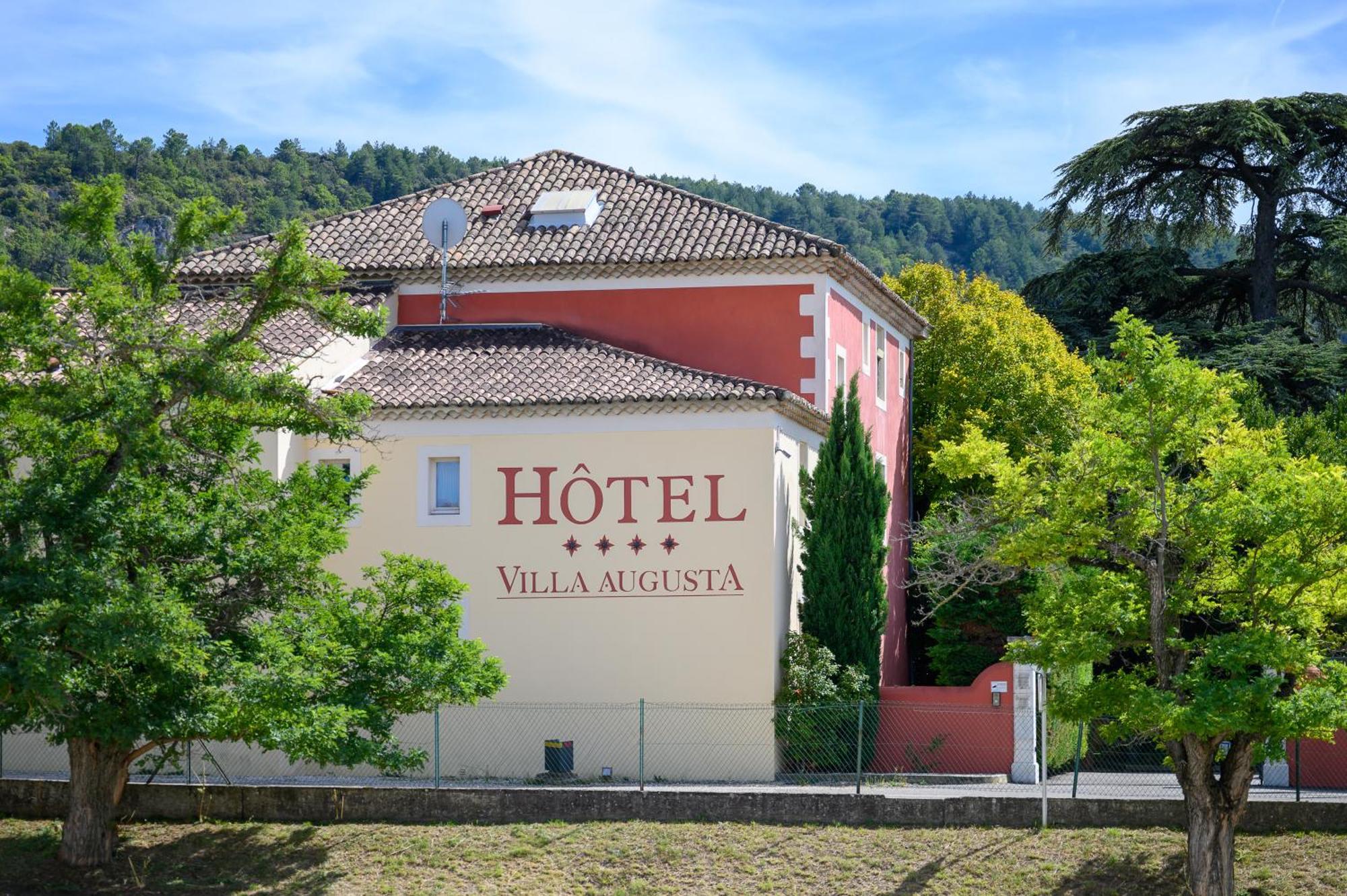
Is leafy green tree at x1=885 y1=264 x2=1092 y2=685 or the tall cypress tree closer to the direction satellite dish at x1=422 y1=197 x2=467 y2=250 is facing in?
the tall cypress tree

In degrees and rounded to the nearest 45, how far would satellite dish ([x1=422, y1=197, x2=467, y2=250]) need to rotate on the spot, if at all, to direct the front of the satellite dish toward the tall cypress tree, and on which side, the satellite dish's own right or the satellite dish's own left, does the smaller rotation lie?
approximately 45° to the satellite dish's own left

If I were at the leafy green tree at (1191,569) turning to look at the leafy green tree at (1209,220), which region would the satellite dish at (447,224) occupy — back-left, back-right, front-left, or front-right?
front-left
